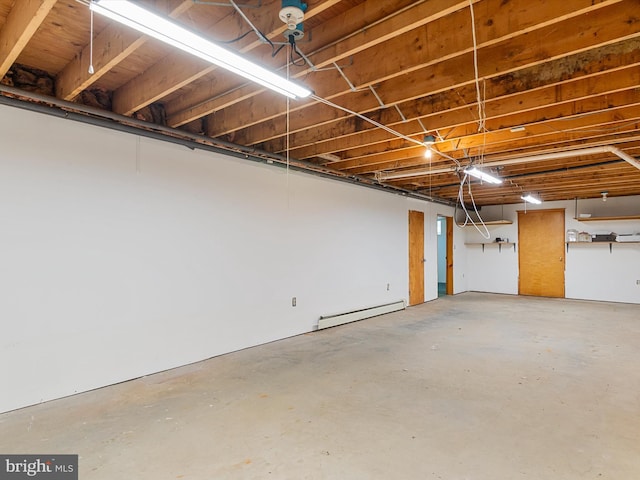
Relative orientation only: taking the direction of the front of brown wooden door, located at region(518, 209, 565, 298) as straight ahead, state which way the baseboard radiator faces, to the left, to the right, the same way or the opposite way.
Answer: to the left

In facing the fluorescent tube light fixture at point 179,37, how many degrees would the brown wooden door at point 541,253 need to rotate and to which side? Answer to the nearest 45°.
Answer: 0° — it already faces it

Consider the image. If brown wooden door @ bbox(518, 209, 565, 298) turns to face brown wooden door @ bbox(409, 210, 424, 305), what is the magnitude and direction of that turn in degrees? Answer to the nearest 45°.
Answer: approximately 45° to its right

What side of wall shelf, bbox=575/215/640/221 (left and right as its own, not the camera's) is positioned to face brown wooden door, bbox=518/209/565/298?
right

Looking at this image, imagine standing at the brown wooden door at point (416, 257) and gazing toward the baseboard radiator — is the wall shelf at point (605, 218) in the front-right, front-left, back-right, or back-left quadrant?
back-left

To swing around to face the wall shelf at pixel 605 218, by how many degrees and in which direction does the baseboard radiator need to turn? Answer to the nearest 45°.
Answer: approximately 90° to its left

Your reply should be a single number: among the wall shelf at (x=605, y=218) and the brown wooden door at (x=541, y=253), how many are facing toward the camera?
2

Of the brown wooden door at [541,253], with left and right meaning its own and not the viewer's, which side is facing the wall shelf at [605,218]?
left

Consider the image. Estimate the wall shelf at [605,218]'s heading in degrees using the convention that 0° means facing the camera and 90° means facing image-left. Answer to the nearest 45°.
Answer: approximately 0°

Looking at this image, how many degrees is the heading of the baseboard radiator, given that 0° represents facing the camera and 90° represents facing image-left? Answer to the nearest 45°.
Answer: approximately 315°

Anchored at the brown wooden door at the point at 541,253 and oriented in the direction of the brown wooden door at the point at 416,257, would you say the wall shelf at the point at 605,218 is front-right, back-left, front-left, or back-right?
back-left

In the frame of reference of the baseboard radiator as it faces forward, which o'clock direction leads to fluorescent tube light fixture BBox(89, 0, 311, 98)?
The fluorescent tube light fixture is roughly at 2 o'clock from the baseboard radiator.
